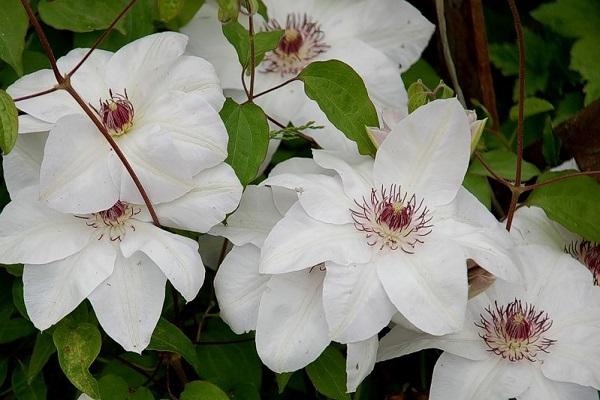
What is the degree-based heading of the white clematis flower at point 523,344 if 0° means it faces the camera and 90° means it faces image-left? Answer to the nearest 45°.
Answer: approximately 0°

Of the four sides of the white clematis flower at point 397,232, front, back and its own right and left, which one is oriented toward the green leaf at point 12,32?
right

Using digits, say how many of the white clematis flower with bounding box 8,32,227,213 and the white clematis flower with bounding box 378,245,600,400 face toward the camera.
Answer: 2

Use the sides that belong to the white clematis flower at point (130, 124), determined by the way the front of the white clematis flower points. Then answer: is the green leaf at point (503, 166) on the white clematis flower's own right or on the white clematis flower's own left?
on the white clematis flower's own left
